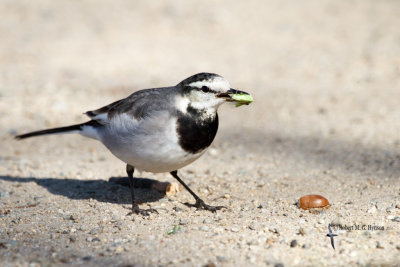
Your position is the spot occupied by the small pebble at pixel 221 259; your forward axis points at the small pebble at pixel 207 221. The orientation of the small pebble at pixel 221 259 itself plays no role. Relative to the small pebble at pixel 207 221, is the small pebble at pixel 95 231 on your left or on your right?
left

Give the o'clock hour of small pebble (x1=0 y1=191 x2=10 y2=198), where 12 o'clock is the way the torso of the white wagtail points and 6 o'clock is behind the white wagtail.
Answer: The small pebble is roughly at 7 o'clock from the white wagtail.

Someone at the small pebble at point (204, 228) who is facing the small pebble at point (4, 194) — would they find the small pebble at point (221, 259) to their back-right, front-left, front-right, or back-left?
back-left

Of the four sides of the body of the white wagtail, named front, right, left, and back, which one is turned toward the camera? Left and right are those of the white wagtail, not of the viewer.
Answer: right

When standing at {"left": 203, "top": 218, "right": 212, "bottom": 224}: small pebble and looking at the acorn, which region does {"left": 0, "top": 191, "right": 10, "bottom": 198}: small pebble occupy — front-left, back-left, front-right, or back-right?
back-left

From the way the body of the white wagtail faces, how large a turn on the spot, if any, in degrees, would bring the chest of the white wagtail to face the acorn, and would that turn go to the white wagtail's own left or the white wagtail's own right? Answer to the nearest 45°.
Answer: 0° — it already faces it
